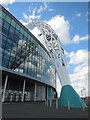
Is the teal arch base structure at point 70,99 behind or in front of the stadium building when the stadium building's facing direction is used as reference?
in front

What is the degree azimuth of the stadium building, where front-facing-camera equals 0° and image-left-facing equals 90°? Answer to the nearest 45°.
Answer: approximately 315°
